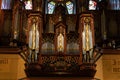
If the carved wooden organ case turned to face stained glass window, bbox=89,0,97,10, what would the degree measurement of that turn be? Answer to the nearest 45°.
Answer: approximately 135° to its left

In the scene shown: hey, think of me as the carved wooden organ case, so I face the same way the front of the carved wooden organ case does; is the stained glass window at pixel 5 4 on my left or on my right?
on my right

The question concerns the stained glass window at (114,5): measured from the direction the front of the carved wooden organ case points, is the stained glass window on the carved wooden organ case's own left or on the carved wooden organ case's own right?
on the carved wooden organ case's own left

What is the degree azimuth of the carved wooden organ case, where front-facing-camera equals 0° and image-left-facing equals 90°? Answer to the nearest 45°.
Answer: approximately 0°
